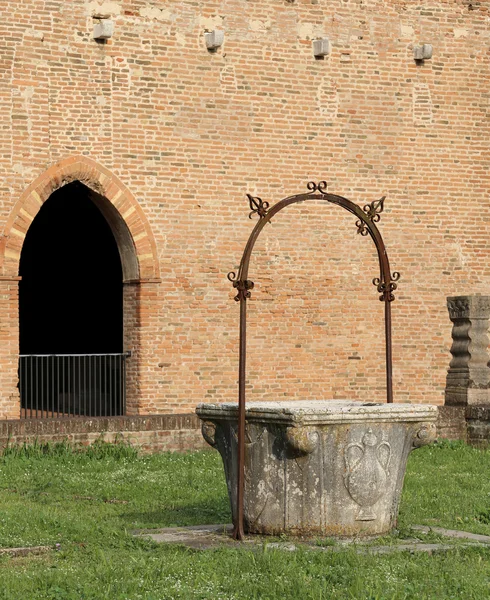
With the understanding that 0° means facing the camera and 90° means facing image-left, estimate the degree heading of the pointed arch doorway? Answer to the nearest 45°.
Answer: approximately 0°

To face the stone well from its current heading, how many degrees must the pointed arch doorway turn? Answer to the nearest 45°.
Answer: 0° — it already faces it

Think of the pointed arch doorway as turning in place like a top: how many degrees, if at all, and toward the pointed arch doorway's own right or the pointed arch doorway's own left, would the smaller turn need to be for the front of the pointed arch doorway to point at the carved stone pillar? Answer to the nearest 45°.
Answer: approximately 90° to the pointed arch doorway's own left

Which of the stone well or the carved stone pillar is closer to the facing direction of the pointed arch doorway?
the stone well
